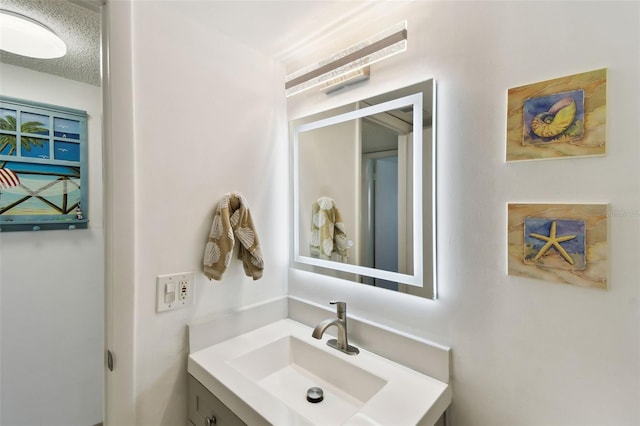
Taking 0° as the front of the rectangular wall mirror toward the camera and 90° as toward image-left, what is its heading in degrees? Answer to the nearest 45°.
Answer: approximately 45°

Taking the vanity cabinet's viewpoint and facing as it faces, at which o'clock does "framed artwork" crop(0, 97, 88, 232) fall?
The framed artwork is roughly at 3 o'clock from the vanity cabinet.

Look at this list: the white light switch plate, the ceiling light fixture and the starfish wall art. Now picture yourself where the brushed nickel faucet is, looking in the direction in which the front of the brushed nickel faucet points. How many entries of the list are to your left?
1

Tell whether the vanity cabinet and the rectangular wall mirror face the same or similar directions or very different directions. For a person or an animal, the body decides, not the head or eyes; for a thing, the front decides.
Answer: same or similar directions

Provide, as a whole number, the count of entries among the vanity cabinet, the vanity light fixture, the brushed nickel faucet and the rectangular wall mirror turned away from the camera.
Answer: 0

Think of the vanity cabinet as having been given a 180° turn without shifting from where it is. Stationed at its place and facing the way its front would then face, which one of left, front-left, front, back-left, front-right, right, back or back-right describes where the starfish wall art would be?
right

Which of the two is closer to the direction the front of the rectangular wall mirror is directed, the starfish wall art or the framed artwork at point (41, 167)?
the framed artwork

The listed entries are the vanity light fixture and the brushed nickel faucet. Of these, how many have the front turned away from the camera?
0

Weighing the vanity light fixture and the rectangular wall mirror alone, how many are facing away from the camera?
0

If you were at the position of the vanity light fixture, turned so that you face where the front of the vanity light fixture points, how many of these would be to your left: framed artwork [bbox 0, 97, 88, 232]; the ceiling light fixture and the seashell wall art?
1

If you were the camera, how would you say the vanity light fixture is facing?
facing the viewer and to the left of the viewer

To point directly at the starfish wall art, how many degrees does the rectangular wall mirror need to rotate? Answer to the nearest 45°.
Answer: approximately 90° to its left

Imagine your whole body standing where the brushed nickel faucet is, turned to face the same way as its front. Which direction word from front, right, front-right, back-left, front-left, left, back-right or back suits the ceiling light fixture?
front-right
